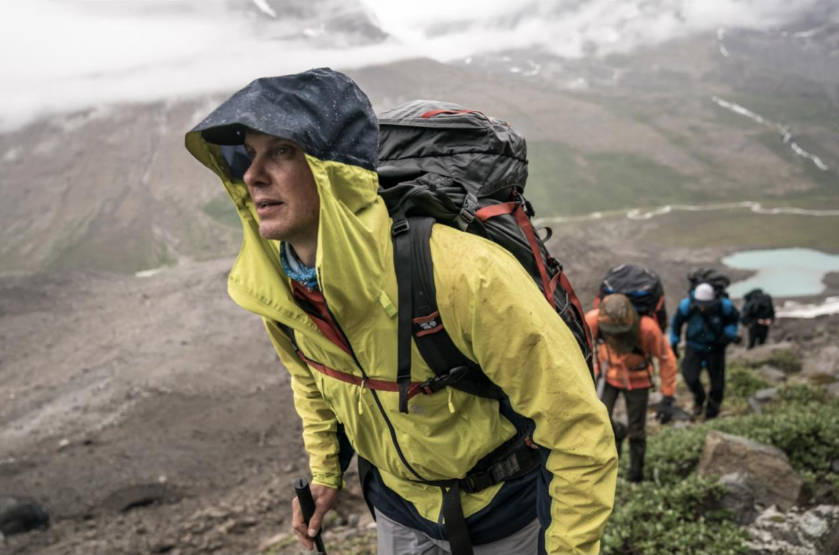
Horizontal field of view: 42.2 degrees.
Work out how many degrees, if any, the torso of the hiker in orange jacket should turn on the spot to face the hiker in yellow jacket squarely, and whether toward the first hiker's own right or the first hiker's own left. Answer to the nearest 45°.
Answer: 0° — they already face them

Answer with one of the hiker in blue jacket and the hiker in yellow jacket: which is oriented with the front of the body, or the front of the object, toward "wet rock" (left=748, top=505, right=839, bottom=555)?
the hiker in blue jacket

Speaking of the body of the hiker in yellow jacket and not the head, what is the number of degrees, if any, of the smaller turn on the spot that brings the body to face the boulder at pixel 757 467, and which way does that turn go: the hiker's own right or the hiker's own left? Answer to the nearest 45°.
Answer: approximately 180°

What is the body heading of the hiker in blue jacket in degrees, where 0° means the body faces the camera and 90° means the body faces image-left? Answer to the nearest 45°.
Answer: approximately 0°

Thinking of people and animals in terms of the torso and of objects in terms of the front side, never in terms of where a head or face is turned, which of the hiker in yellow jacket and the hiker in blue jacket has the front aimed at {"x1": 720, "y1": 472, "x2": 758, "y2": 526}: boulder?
the hiker in blue jacket

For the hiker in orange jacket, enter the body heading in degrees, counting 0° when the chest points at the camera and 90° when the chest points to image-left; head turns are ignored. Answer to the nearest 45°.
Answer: approximately 0°

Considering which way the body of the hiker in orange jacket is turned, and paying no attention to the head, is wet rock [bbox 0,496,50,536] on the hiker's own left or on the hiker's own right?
on the hiker's own right

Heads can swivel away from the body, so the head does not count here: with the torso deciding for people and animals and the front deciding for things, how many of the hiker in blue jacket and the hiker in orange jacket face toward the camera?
2

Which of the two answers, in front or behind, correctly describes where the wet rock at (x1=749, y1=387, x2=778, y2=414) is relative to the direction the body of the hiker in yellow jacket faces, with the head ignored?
behind

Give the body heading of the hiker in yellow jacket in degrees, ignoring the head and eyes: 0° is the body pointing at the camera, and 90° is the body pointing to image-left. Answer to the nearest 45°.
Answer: approximately 45°
